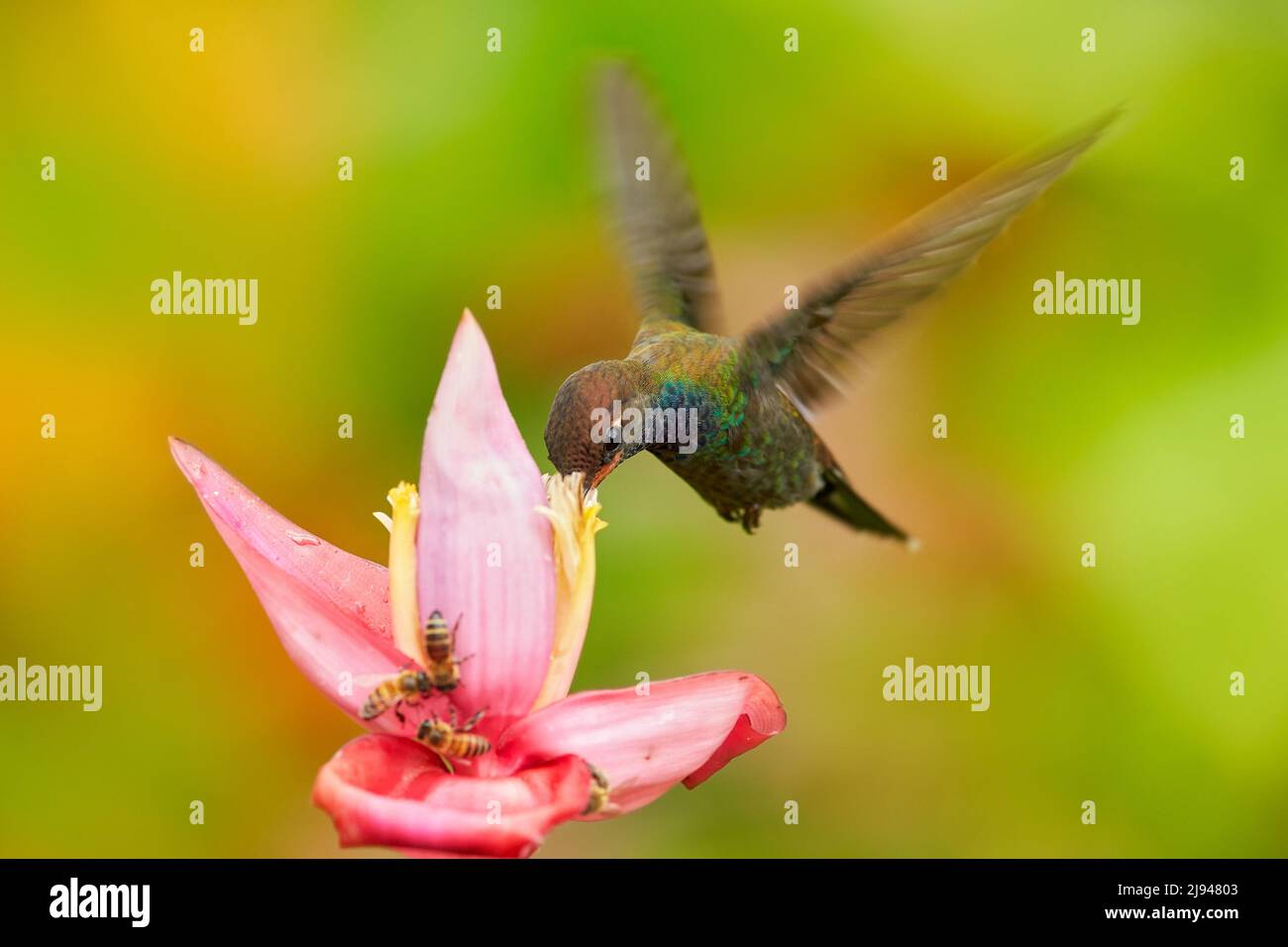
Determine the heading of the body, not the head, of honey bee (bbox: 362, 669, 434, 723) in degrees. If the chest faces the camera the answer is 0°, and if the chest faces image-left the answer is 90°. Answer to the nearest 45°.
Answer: approximately 270°

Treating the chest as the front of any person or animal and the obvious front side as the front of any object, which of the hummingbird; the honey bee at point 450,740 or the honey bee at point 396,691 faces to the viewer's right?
the honey bee at point 396,691

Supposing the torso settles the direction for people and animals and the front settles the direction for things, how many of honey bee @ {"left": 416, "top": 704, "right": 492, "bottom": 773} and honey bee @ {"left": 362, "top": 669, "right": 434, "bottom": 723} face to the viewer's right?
1

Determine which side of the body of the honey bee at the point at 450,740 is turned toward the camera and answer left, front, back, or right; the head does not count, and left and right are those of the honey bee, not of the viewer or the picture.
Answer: left

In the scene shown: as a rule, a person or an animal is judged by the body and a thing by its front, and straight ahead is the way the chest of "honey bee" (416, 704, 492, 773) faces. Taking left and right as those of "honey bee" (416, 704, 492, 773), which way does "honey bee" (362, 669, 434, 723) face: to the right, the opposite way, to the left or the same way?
the opposite way
